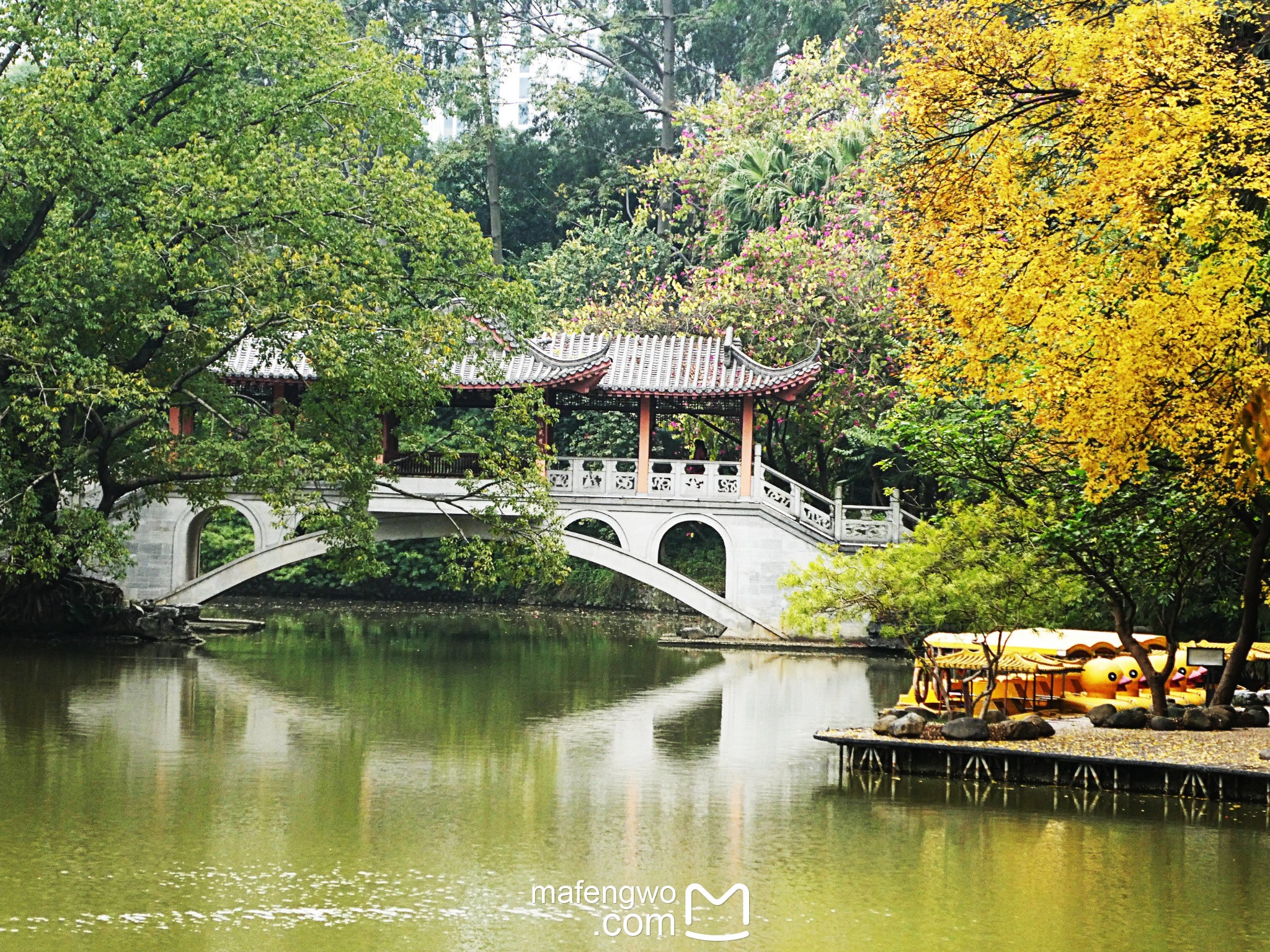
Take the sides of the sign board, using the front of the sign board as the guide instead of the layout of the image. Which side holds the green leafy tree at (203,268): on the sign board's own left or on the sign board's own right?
on the sign board's own right

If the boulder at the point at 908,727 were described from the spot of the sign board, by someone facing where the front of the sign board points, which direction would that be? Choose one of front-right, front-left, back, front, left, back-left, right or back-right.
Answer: front-right

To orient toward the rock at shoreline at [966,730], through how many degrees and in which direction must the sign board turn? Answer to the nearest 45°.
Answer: approximately 45° to its right

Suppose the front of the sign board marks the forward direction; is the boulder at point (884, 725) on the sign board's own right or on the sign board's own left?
on the sign board's own right

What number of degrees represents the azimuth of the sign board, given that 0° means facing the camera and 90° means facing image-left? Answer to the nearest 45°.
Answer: approximately 0°

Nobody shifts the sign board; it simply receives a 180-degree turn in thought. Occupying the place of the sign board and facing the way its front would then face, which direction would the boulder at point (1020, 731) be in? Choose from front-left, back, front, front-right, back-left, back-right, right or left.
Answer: back-left

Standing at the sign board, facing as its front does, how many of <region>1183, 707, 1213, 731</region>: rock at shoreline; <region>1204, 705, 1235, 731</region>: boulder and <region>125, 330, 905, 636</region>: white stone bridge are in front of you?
2

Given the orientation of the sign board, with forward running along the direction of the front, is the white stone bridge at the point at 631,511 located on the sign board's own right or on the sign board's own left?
on the sign board's own right

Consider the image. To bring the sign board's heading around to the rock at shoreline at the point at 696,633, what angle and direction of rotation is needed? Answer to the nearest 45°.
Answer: approximately 135° to its right

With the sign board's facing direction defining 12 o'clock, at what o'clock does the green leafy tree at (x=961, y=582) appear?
The green leafy tree is roughly at 3 o'clock from the sign board.

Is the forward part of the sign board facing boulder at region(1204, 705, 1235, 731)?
yes

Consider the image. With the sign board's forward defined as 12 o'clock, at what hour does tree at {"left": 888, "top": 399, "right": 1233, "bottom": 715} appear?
The tree is roughly at 3 o'clock from the sign board.

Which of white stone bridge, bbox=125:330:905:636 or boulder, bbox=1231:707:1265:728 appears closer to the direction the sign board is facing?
the boulder
